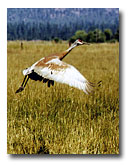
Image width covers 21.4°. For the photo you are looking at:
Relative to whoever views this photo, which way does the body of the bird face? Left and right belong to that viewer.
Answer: facing to the right of the viewer
